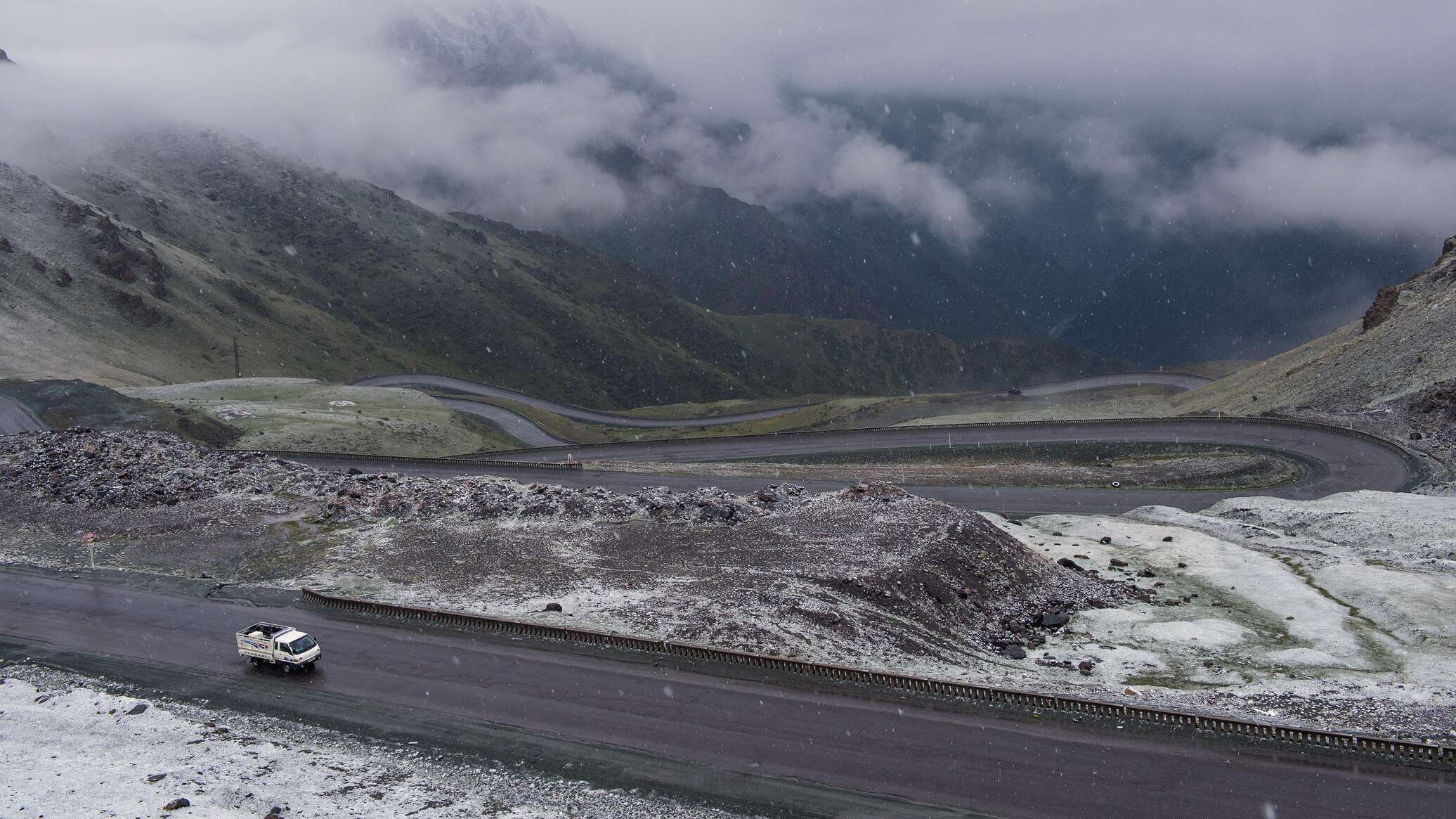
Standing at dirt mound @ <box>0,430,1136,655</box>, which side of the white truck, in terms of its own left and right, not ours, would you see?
left

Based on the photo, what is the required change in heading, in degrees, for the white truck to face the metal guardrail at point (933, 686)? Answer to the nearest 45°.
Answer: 0° — it already faces it

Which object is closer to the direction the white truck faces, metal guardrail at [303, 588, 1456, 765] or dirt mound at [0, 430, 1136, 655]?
the metal guardrail

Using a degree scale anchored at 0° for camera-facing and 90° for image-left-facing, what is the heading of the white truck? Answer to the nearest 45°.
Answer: approximately 315°

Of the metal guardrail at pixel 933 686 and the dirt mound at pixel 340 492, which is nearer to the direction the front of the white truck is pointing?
the metal guardrail
